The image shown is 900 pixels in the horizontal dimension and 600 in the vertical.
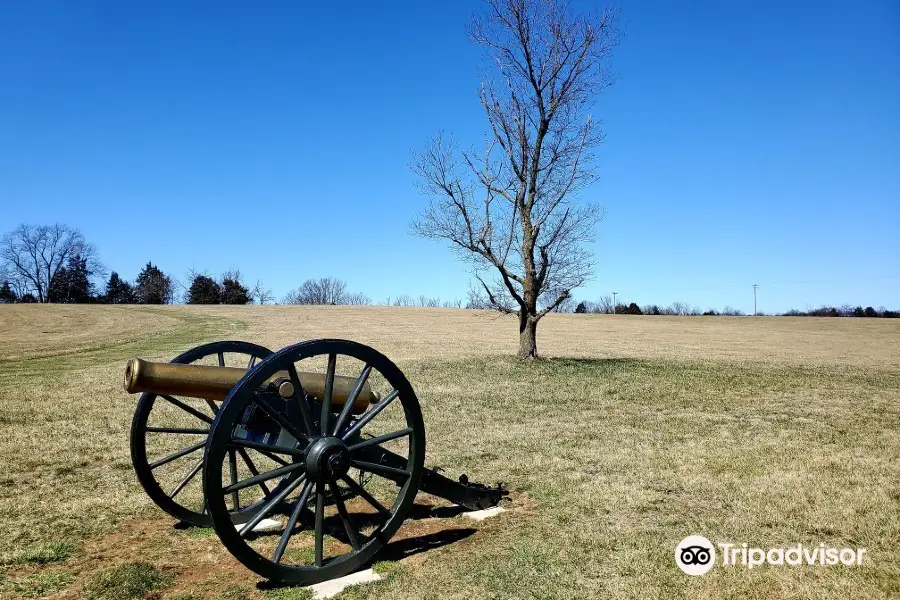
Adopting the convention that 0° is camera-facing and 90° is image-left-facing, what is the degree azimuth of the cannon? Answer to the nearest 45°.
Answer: approximately 45°
